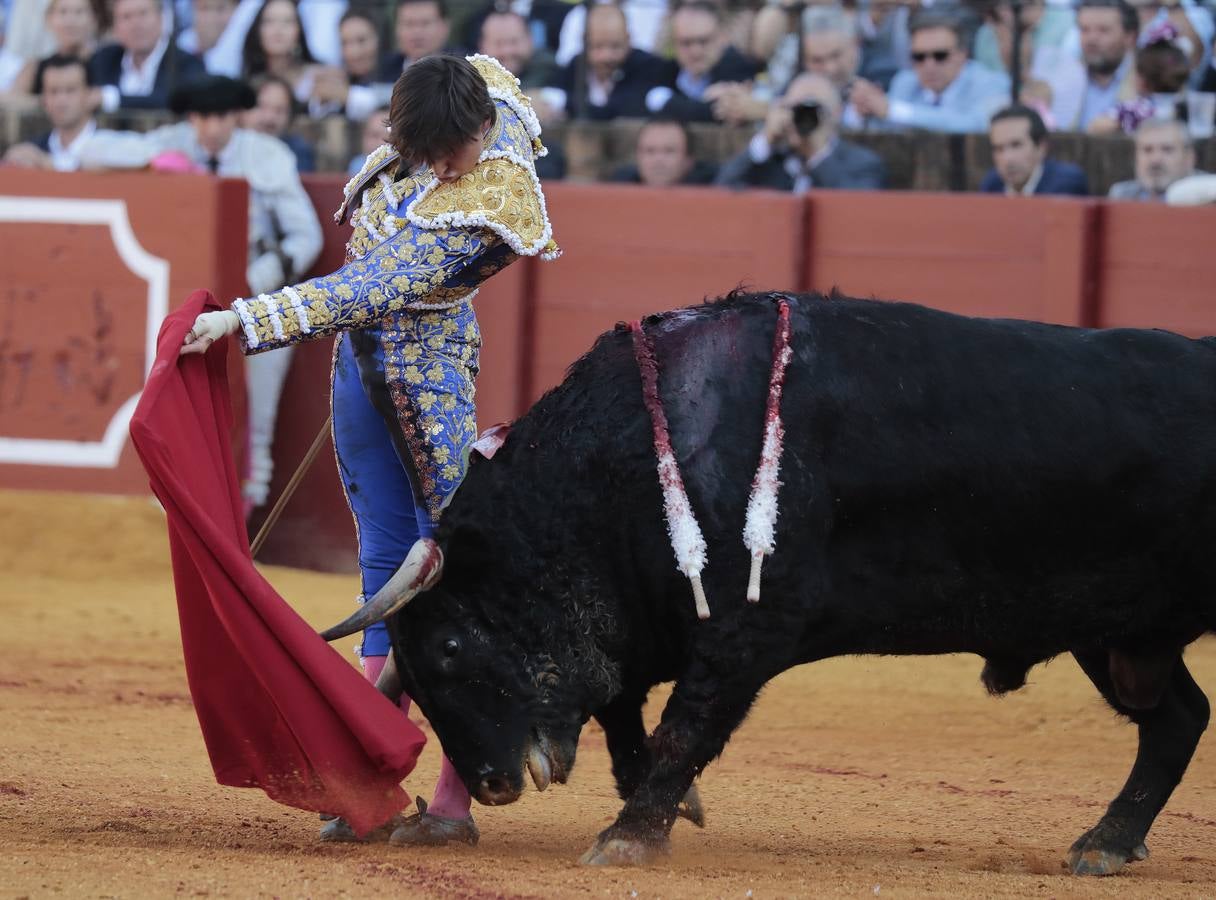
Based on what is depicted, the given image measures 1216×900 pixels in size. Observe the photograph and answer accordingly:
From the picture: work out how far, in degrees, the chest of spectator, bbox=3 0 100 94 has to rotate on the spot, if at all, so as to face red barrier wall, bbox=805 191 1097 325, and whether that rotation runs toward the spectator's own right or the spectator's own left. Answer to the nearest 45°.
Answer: approximately 45° to the spectator's own left

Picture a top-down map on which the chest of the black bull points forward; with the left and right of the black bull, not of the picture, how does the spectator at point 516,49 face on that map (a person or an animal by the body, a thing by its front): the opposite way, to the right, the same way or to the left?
to the left

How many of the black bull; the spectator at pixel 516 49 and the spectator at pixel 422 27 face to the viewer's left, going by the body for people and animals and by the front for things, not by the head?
1

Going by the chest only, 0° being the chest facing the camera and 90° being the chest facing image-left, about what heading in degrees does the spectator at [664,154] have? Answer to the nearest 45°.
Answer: approximately 0°

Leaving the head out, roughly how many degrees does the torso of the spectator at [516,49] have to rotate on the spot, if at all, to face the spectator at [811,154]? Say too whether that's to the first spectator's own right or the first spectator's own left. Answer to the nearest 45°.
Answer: approximately 45° to the first spectator's own left

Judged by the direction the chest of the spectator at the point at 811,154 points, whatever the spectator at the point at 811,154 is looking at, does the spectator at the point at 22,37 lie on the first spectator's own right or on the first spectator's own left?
on the first spectator's own right
